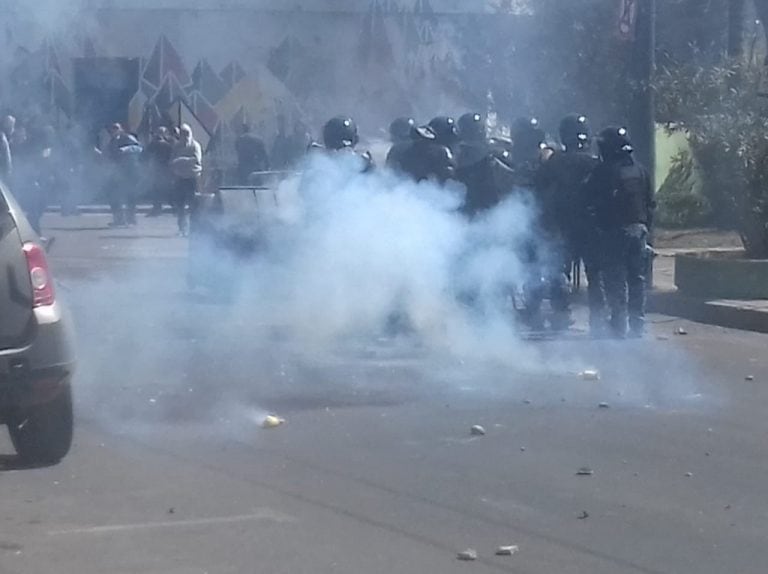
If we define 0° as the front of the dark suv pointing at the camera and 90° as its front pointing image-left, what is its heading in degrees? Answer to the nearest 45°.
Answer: approximately 180°

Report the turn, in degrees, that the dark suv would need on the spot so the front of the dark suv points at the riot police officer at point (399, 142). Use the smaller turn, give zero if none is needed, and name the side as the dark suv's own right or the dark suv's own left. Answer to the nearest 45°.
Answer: approximately 45° to the dark suv's own right

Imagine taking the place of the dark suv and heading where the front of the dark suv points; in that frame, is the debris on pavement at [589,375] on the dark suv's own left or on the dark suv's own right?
on the dark suv's own right

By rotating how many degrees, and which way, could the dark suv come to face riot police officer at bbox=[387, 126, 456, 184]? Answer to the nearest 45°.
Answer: approximately 45° to its right

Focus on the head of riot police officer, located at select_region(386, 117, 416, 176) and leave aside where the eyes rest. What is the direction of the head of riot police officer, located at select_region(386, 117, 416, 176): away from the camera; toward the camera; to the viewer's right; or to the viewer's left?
away from the camera

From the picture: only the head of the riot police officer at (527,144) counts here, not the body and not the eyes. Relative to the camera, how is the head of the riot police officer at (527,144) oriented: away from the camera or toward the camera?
away from the camera

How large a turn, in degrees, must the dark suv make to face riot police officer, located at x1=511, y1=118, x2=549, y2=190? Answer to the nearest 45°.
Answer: approximately 45° to its right

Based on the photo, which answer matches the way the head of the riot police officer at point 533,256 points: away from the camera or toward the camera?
away from the camera

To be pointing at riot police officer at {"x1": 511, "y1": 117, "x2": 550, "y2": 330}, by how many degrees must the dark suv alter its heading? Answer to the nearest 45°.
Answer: approximately 45° to its right
